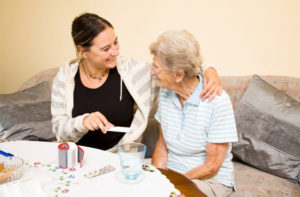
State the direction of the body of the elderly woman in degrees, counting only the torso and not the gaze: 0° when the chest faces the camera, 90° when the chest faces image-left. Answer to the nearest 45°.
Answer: approximately 45°

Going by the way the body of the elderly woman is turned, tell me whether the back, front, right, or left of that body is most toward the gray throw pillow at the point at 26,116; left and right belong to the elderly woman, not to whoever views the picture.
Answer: right

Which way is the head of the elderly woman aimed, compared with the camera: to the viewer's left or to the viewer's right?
to the viewer's left

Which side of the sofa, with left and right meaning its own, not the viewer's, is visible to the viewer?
front

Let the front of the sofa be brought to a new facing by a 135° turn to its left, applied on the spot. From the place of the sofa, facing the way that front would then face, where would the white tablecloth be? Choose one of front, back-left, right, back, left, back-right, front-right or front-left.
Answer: back

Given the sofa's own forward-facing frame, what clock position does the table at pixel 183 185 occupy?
The table is roughly at 1 o'clock from the sofa.
